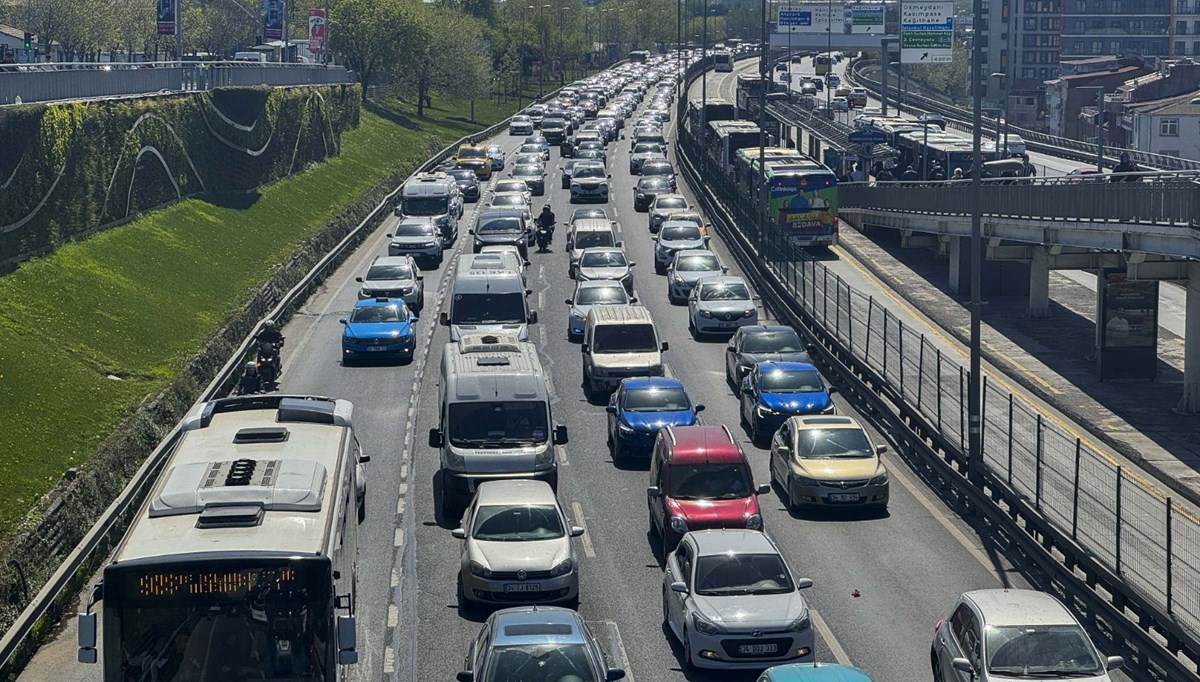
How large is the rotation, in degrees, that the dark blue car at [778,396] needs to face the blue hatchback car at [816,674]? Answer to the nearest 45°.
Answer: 0° — it already faces it

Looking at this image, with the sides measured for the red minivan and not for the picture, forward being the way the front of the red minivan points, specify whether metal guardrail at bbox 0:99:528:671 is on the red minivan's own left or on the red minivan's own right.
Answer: on the red minivan's own right

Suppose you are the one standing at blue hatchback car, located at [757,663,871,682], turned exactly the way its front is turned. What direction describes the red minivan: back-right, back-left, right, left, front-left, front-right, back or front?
back

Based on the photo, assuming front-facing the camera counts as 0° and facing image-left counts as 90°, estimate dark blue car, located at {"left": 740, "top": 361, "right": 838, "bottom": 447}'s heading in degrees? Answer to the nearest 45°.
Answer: approximately 0°

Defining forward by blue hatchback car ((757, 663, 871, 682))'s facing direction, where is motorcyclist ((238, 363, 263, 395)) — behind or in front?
behind

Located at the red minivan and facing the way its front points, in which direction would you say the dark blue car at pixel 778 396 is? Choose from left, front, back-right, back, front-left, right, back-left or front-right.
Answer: back

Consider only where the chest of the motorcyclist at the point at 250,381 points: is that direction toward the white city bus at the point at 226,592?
yes
